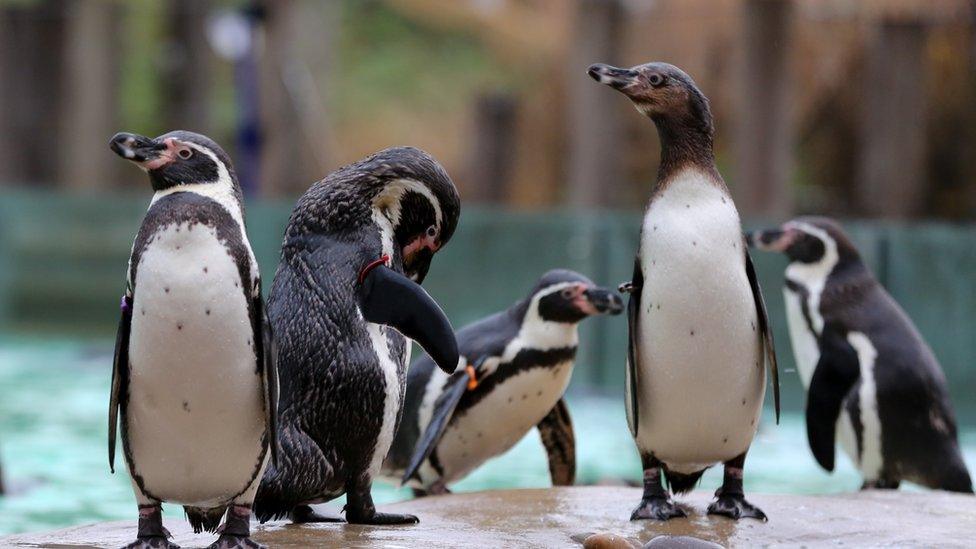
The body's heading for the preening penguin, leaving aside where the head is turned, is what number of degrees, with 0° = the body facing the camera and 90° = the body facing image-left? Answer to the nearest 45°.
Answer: approximately 270°

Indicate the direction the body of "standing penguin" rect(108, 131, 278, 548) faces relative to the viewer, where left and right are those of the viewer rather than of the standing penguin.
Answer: facing the viewer

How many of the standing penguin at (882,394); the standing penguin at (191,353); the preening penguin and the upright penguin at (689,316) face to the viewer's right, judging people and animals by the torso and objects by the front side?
1

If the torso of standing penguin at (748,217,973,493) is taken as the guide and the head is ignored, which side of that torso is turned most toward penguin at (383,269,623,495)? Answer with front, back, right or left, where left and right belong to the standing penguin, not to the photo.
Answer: front

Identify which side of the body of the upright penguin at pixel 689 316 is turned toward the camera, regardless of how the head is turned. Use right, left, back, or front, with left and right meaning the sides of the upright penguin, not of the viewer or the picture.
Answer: front

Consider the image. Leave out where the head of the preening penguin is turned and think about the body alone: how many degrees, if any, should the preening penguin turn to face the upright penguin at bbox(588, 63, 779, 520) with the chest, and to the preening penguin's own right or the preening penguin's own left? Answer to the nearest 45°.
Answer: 0° — it already faces it

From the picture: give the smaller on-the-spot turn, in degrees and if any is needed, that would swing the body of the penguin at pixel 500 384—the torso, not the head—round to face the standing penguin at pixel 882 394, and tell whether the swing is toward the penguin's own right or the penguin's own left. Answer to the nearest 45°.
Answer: approximately 45° to the penguin's own left

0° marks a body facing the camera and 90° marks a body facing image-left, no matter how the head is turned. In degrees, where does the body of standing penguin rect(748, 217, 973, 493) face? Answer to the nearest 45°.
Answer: approximately 90°

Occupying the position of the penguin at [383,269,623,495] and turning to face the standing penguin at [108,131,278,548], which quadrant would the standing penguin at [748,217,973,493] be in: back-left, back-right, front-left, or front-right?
back-left

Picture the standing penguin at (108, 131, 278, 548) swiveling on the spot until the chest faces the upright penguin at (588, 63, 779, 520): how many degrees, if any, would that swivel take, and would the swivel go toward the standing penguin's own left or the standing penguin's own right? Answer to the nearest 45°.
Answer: approximately 90° to the standing penguin's own left
